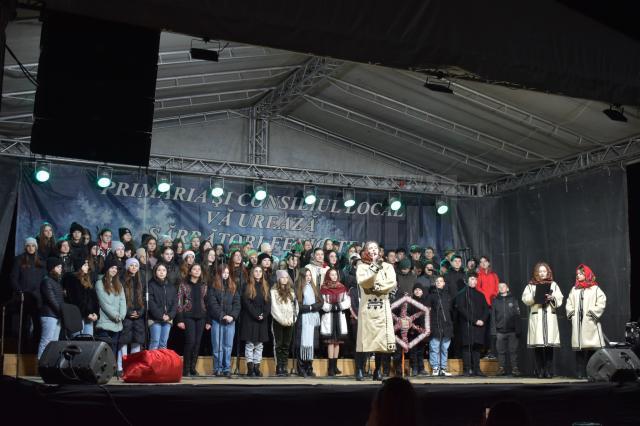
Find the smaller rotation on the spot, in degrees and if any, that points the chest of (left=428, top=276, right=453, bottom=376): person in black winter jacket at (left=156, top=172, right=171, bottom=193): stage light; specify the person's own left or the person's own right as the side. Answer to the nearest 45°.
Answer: approximately 90° to the person's own right

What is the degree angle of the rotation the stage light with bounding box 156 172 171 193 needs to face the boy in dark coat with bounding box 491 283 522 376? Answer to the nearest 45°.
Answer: approximately 90° to its left

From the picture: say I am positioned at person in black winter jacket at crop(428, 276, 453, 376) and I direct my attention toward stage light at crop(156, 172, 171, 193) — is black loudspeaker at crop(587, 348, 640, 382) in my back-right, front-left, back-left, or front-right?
back-left

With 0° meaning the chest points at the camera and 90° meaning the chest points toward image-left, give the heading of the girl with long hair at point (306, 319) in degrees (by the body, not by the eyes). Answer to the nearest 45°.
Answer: approximately 0°
